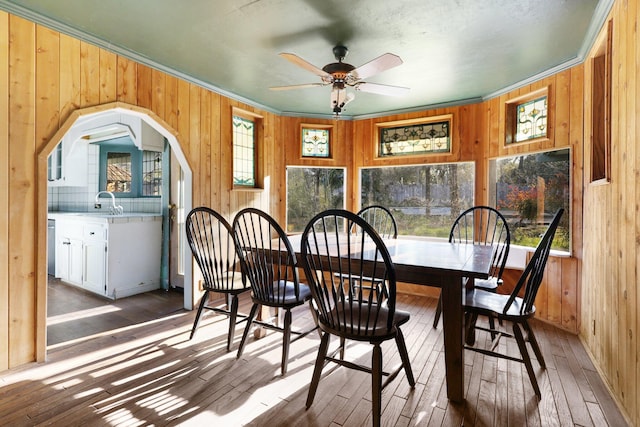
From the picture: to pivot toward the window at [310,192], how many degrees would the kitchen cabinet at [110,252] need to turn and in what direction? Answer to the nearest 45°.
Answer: approximately 135° to its left

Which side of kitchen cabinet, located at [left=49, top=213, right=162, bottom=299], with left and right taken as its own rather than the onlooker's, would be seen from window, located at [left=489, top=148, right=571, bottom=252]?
left

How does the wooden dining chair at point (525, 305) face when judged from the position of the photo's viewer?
facing away from the viewer and to the left of the viewer

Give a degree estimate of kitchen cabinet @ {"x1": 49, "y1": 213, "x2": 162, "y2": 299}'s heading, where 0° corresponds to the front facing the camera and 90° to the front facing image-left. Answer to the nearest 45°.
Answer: approximately 45°

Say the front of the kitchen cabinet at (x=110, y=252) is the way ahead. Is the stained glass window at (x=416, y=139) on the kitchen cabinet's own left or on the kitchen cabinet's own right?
on the kitchen cabinet's own left

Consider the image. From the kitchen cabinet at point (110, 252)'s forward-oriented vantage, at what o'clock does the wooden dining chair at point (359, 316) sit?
The wooden dining chair is roughly at 10 o'clock from the kitchen cabinet.
